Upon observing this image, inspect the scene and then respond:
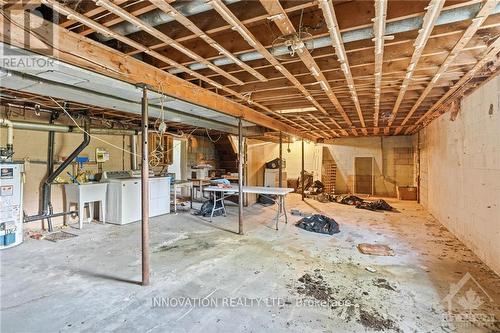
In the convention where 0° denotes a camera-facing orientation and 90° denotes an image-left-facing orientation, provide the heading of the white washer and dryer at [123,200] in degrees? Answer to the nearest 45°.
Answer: approximately 315°

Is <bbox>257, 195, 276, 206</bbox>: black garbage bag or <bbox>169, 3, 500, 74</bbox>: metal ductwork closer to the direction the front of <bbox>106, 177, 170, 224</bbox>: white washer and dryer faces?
the metal ductwork

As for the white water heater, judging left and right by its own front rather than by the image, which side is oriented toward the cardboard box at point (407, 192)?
left

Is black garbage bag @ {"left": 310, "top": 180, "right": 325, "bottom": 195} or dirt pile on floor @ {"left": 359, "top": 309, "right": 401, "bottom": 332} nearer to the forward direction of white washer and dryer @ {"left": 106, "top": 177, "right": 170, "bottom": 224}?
the dirt pile on floor

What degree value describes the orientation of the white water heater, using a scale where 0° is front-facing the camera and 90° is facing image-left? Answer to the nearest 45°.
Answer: approximately 0°

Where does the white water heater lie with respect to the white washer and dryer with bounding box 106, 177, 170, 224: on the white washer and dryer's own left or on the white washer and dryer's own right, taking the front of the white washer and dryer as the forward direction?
on the white washer and dryer's own right

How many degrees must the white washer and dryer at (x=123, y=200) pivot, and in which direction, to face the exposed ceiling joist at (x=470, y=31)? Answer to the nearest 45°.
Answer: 0° — it already faces it

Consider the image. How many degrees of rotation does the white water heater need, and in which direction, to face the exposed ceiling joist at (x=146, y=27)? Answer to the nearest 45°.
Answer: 0° — it already faces it
